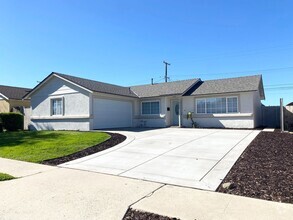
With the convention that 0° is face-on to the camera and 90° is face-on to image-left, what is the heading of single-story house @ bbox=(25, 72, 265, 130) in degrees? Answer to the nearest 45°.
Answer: approximately 0°

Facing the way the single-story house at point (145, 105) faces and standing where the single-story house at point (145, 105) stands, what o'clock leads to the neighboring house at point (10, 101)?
The neighboring house is roughly at 4 o'clock from the single-story house.

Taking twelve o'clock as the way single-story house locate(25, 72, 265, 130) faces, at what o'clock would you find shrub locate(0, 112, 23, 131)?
The shrub is roughly at 3 o'clock from the single-story house.
